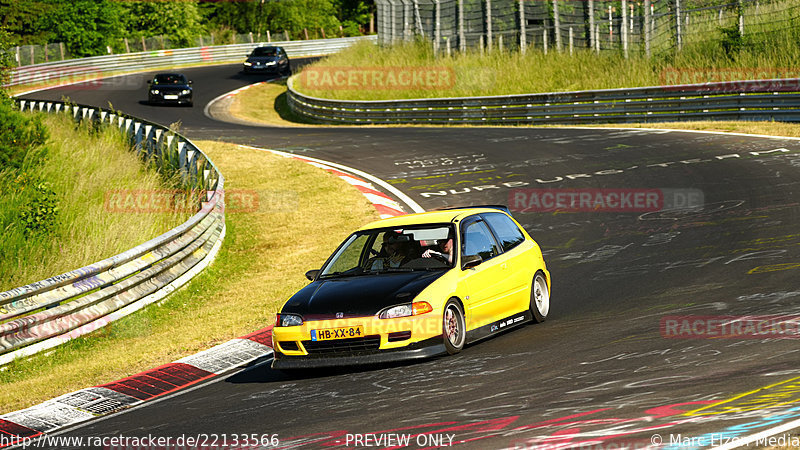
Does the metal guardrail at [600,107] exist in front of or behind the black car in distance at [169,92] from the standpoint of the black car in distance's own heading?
in front

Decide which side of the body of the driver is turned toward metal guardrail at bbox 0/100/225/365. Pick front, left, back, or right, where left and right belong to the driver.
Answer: right

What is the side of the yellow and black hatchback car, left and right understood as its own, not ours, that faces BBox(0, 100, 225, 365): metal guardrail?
right

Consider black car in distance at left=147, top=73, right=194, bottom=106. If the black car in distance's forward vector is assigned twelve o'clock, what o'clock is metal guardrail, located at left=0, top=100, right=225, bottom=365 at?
The metal guardrail is roughly at 12 o'clock from the black car in distance.

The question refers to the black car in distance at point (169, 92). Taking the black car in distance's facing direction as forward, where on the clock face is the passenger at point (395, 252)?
The passenger is roughly at 12 o'clock from the black car in distance.

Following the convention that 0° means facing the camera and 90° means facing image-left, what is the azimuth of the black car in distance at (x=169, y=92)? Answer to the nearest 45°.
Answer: approximately 0°

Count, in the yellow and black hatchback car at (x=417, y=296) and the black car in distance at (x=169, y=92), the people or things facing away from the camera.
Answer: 0

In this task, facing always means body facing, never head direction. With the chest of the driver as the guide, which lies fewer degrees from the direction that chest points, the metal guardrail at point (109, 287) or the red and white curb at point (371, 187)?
the metal guardrail

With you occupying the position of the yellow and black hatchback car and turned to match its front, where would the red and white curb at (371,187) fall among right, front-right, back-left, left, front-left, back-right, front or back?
back-right

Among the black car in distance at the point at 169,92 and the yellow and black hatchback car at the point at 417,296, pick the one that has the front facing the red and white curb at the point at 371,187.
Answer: the black car in distance
